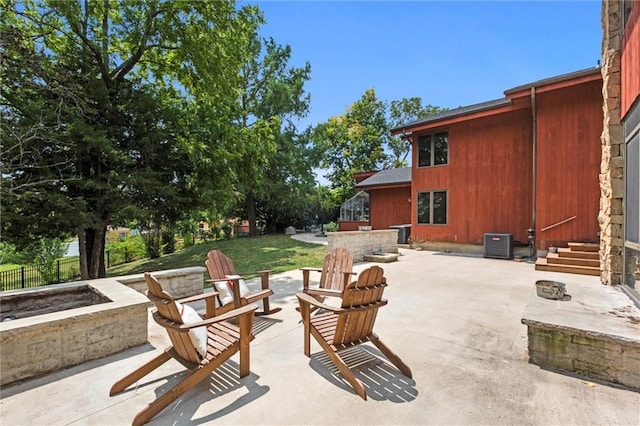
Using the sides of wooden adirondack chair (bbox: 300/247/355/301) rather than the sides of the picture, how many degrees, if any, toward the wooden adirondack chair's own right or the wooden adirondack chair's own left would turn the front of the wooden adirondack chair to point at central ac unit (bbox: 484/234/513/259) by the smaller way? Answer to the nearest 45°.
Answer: approximately 180°

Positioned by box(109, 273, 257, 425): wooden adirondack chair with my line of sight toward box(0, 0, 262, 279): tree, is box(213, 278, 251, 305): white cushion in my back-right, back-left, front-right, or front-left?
front-right

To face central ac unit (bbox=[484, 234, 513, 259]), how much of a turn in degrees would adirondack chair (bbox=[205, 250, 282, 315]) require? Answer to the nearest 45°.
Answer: approximately 90° to its left

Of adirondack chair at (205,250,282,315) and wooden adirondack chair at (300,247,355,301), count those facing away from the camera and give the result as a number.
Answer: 0

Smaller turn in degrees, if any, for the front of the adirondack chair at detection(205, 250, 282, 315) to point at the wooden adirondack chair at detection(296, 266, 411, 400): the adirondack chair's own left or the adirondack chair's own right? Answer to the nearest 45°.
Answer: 0° — it already faces it

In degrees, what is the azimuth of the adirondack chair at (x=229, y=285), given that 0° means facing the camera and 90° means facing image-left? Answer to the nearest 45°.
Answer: approximately 315°

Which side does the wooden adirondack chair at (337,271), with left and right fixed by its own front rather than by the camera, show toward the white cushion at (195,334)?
front

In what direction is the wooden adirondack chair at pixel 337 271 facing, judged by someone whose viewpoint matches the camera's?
facing the viewer and to the left of the viewer

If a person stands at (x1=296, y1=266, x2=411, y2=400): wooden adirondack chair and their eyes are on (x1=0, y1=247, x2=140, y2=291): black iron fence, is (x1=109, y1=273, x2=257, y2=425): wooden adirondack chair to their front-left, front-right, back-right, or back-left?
front-left

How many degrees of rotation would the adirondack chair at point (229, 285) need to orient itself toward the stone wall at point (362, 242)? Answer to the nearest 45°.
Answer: approximately 90° to its left

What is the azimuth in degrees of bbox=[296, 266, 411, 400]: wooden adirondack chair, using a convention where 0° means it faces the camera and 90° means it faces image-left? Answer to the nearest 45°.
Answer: approximately 135°

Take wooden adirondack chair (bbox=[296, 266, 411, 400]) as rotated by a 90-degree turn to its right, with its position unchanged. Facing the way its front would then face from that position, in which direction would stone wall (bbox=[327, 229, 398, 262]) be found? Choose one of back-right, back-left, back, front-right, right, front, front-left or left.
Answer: front-left

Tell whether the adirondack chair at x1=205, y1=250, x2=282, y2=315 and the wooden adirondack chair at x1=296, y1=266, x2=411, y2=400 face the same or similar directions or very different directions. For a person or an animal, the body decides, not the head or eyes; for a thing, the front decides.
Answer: very different directions

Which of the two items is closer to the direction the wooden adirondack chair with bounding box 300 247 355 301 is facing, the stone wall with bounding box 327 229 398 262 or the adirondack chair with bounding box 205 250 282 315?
the adirondack chair

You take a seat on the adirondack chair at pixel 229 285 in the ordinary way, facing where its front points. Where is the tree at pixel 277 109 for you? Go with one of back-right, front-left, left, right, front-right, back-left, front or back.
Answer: back-left
